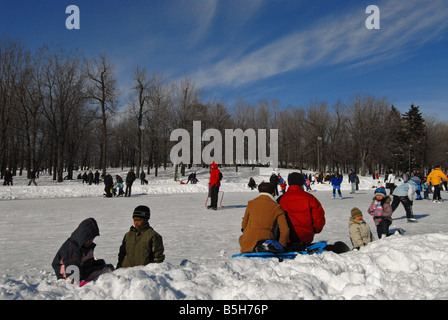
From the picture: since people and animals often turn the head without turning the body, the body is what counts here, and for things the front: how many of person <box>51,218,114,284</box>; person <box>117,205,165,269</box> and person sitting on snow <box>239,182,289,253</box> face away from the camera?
1

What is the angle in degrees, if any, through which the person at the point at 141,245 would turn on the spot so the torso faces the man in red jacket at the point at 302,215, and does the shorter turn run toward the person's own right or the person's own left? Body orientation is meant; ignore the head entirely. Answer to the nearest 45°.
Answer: approximately 135° to the person's own left

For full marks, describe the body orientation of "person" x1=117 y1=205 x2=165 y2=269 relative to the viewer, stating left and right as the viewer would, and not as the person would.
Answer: facing the viewer and to the left of the viewer

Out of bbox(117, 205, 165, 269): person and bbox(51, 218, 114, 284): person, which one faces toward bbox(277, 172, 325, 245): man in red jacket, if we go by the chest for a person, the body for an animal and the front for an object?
bbox(51, 218, 114, 284): person

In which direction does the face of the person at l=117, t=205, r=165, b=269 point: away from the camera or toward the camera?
toward the camera

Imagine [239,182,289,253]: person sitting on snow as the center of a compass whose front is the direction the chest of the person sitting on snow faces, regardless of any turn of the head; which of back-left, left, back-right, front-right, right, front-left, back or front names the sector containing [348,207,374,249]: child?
front-right

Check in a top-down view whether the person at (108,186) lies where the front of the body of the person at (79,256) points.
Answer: no

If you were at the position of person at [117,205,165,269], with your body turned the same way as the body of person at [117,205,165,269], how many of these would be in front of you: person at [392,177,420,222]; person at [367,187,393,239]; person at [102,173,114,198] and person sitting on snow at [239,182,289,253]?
0

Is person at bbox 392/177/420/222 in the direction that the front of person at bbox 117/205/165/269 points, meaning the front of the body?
no

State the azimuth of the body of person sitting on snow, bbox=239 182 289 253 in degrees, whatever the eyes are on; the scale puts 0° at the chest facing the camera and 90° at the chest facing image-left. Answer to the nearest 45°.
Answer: approximately 180°

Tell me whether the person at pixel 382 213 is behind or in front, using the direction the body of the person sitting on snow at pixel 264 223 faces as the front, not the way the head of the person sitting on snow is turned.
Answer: in front

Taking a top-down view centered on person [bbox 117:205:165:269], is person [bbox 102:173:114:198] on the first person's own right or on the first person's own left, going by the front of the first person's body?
on the first person's own right

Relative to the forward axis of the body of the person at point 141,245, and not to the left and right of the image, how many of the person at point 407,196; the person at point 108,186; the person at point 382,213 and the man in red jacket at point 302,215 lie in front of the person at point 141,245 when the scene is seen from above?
0

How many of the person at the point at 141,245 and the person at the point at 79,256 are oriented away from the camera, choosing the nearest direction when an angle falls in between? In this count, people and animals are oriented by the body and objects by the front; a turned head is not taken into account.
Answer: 0
